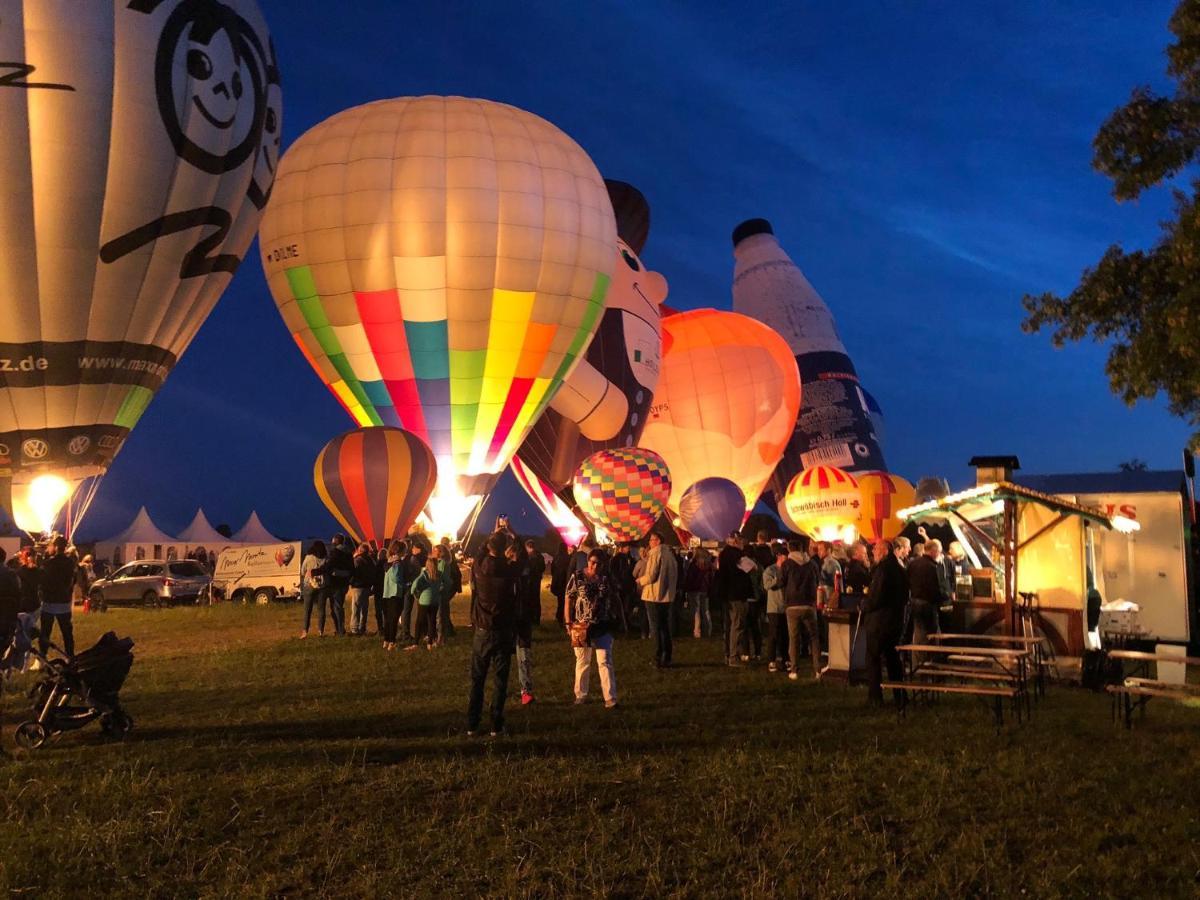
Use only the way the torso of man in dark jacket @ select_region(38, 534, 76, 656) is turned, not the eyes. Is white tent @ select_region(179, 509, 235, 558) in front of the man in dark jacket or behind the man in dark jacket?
in front

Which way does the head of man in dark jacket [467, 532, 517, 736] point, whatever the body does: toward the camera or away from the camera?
away from the camera

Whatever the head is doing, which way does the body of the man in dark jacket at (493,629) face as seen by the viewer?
away from the camera

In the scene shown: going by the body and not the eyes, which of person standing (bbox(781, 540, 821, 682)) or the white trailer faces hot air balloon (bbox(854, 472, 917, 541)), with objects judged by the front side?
the person standing

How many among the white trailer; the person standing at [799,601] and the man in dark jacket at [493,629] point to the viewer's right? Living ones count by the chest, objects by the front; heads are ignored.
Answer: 0

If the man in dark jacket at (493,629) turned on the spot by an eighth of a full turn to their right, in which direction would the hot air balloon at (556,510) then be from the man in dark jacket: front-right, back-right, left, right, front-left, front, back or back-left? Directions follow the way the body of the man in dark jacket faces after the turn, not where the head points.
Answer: front-left

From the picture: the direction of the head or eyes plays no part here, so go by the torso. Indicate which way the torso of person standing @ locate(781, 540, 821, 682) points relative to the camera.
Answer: away from the camera

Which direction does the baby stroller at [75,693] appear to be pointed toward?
to the viewer's right

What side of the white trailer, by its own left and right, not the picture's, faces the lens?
left

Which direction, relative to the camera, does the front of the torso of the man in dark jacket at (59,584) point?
away from the camera

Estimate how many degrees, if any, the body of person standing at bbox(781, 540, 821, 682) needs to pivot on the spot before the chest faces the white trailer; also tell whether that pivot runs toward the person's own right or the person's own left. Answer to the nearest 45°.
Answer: approximately 45° to the person's own left

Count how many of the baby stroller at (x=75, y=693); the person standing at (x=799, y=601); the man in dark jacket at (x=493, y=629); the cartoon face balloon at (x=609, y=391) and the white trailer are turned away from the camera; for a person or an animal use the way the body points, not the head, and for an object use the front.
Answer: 2

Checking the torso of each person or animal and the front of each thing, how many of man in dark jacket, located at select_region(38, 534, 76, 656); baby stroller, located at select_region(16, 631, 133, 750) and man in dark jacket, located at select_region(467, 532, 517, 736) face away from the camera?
2

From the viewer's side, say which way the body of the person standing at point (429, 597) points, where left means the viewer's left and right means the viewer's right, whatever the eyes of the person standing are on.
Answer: facing away from the viewer and to the left of the viewer
